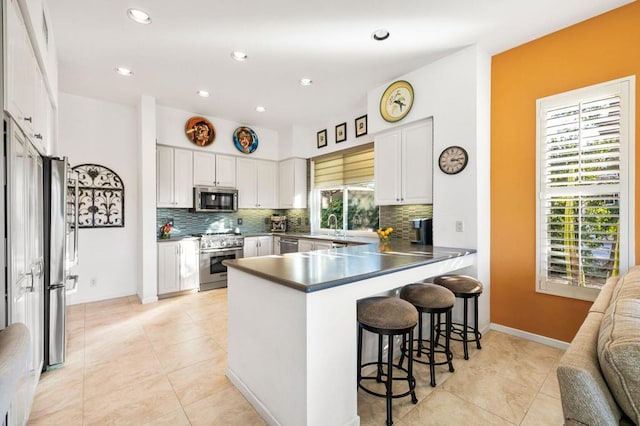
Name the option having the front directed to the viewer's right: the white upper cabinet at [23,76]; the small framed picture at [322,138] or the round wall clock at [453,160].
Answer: the white upper cabinet

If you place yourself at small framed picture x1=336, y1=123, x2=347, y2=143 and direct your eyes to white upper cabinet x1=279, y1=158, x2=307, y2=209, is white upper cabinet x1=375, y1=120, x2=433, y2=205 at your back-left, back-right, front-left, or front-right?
back-left

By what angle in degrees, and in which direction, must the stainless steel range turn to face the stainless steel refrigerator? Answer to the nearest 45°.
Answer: approximately 90° to its right

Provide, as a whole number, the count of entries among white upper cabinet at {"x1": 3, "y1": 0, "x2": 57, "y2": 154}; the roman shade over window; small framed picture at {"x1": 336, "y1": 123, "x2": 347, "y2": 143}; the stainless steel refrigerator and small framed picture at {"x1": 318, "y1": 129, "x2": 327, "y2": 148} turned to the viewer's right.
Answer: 2

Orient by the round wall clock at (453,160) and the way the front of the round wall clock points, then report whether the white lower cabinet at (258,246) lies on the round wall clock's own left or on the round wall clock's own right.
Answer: on the round wall clock's own right

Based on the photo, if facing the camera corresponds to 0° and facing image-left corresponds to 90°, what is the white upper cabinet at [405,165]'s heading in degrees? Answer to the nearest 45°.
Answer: approximately 45°

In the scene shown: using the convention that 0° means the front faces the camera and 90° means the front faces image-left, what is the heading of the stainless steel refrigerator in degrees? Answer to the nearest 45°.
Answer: approximately 270°

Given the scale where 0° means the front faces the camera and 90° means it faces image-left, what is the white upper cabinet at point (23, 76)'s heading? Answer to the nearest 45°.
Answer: approximately 270°

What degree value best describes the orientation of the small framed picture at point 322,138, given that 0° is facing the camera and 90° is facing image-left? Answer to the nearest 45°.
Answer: approximately 45°

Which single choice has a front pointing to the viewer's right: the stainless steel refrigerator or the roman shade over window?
the stainless steel refrigerator

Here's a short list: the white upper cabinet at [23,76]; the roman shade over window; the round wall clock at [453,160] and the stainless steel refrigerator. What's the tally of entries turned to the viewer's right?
2
